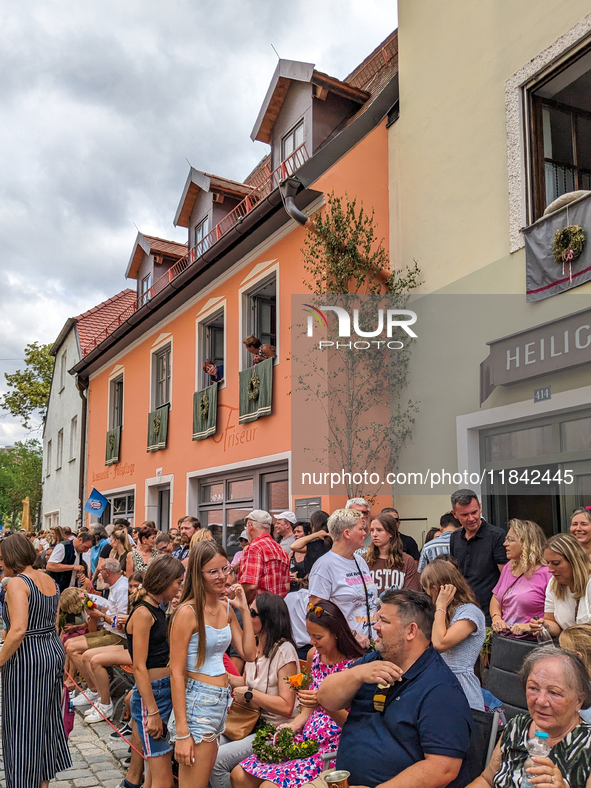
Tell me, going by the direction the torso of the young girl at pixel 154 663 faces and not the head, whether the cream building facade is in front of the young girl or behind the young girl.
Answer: in front

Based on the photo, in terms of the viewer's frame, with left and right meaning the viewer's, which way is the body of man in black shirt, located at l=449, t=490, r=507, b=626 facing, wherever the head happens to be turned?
facing the viewer and to the left of the viewer

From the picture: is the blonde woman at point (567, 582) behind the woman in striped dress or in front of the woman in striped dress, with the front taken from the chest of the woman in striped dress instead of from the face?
behind

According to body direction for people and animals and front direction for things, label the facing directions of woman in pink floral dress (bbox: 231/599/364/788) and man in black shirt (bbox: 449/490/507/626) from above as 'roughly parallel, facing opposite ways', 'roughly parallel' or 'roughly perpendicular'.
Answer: roughly parallel

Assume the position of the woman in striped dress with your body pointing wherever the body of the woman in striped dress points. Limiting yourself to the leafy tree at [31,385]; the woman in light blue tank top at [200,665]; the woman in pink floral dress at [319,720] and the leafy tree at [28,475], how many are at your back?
2

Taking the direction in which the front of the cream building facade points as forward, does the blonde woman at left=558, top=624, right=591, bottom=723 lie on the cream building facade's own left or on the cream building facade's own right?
on the cream building facade's own left

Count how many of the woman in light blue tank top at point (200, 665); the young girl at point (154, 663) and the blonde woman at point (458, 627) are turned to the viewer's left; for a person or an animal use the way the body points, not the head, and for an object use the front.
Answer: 1

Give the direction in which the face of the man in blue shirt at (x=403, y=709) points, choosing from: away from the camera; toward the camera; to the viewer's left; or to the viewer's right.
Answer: to the viewer's left

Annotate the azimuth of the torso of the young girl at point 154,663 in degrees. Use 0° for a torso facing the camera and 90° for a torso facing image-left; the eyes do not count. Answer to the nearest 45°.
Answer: approximately 270°

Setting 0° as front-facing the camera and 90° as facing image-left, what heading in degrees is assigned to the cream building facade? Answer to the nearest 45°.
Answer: approximately 45°

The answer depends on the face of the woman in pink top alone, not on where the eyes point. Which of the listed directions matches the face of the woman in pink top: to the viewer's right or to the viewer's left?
to the viewer's left

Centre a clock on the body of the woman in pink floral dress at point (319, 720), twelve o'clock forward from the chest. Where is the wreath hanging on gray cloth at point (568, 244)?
The wreath hanging on gray cloth is roughly at 6 o'clock from the woman in pink floral dress.

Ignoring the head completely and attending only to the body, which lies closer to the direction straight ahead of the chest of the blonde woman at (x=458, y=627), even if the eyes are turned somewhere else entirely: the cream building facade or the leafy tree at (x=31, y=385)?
the leafy tree
